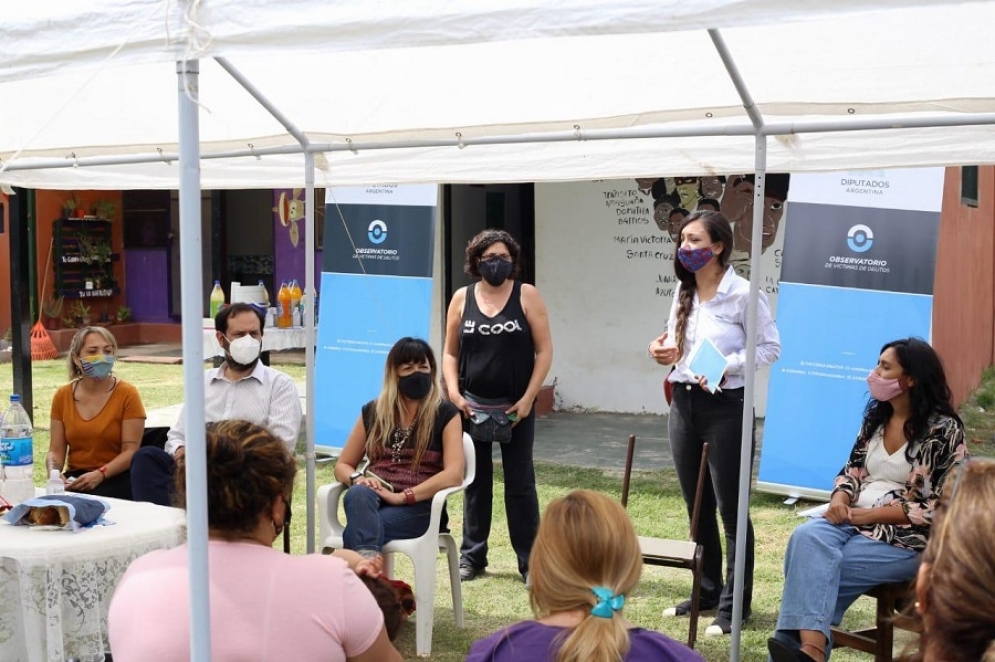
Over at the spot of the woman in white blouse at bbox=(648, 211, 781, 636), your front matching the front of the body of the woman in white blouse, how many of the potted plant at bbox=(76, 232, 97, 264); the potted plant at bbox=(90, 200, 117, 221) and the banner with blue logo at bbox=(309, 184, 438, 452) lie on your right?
3

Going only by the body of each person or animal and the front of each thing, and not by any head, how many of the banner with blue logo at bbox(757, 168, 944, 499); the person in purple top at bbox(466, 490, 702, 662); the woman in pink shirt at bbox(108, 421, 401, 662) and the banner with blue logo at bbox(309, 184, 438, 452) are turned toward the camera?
2

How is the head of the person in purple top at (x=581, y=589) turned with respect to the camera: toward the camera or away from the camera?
away from the camera

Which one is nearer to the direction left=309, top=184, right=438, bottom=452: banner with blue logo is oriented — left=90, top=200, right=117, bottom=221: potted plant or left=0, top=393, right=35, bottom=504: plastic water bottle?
the plastic water bottle

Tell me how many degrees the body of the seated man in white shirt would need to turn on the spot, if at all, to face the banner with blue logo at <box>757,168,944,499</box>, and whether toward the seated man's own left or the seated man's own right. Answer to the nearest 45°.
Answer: approximately 135° to the seated man's own left

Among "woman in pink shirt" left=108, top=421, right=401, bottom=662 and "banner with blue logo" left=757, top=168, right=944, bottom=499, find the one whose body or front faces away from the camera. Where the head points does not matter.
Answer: the woman in pink shirt

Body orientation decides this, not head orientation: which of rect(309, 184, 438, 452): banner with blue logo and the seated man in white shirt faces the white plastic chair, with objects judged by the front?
the banner with blue logo

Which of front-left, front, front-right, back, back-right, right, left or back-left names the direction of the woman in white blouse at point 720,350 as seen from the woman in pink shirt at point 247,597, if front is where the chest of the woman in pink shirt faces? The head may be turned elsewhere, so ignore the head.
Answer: front-right

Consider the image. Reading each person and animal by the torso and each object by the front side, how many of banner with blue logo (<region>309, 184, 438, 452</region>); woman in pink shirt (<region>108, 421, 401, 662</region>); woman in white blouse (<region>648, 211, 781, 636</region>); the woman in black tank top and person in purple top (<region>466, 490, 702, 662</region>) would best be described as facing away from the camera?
2

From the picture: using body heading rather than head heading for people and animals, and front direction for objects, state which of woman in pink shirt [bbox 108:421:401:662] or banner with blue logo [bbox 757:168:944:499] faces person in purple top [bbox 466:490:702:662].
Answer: the banner with blue logo

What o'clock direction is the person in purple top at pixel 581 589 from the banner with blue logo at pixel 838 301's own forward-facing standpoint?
The person in purple top is roughly at 12 o'clock from the banner with blue logo.

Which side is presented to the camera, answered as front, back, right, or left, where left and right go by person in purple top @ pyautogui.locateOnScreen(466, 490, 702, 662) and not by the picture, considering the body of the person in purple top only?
back

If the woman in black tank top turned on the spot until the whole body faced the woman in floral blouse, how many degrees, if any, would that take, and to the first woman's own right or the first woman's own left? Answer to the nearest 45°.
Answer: approximately 45° to the first woman's own left
